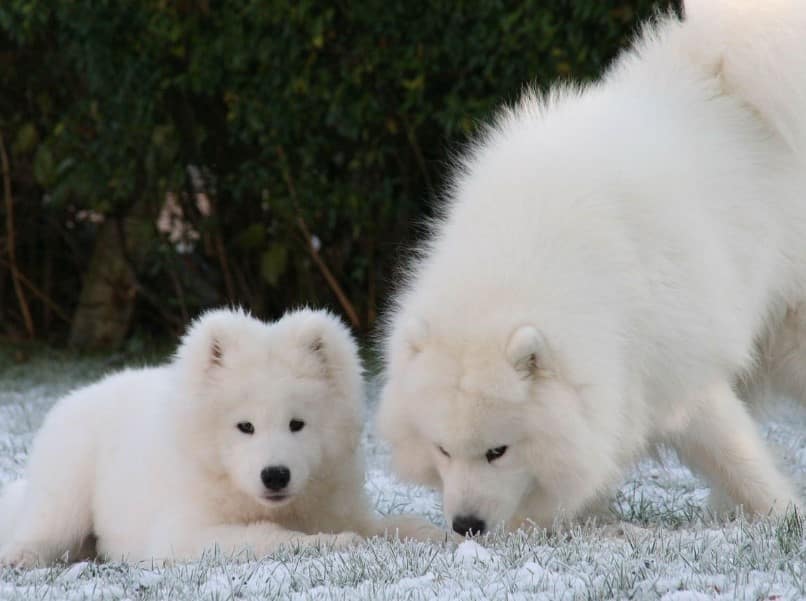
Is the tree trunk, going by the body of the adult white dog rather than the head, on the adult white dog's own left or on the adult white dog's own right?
on the adult white dog's own right

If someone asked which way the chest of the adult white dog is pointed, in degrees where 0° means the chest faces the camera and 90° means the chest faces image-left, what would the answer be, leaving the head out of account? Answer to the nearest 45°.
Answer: approximately 45°

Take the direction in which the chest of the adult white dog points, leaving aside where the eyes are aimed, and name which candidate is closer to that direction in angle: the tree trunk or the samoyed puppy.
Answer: the samoyed puppy

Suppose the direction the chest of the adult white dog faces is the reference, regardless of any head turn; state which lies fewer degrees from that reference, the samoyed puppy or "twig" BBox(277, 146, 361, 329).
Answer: the samoyed puppy

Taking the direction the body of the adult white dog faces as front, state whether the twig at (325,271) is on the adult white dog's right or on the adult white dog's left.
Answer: on the adult white dog's right

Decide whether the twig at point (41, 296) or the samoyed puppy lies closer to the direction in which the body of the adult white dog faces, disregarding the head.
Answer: the samoyed puppy

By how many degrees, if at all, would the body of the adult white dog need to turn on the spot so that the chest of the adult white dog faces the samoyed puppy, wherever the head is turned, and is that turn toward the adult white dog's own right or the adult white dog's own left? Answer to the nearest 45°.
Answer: approximately 45° to the adult white dog's own right

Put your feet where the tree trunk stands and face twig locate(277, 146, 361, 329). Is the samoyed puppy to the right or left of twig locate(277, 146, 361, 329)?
right

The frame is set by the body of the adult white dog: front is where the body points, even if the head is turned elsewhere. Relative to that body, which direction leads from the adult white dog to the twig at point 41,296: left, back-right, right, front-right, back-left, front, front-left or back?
right
